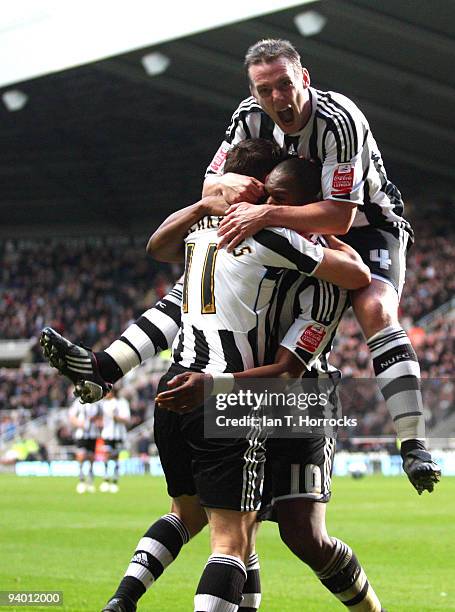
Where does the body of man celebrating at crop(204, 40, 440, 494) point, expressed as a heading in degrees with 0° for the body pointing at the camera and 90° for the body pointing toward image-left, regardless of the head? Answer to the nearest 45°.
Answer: approximately 45°
